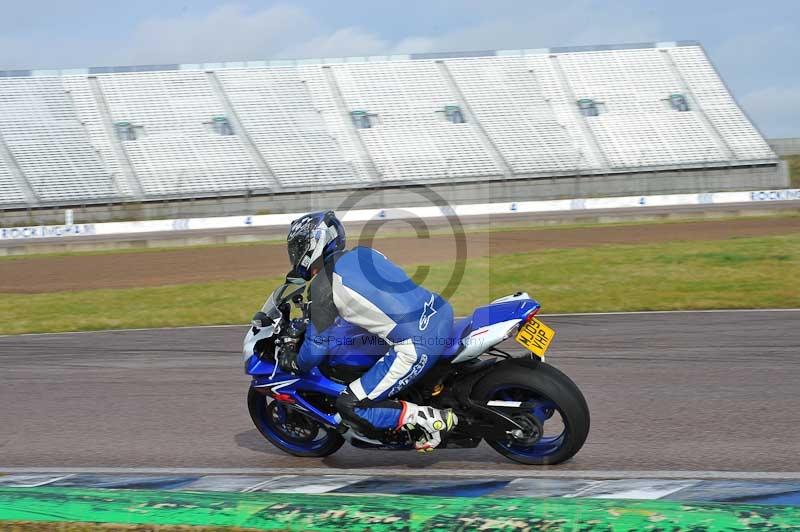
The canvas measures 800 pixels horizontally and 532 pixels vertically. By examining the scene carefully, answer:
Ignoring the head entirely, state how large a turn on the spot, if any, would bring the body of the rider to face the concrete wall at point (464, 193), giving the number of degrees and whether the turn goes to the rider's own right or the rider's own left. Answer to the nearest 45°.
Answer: approximately 90° to the rider's own right

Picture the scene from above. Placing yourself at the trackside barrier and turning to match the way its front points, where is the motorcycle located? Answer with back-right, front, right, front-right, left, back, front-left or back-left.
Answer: front

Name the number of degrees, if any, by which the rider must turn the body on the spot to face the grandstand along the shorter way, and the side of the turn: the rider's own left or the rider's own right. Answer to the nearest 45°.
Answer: approximately 90° to the rider's own right

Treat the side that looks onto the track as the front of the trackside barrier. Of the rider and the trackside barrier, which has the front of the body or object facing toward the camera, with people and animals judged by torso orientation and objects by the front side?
the trackside barrier

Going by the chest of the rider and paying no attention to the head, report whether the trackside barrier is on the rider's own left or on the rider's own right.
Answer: on the rider's own right

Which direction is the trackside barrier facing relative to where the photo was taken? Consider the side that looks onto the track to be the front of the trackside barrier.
toward the camera

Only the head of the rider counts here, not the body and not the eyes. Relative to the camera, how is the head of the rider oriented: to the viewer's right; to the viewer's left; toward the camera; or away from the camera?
to the viewer's left

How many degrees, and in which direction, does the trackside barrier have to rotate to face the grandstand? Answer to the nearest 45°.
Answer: approximately 135° to its right

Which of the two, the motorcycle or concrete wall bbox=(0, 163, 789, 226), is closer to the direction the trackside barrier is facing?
the motorcycle

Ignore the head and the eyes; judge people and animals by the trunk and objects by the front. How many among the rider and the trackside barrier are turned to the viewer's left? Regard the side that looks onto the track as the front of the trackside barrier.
1

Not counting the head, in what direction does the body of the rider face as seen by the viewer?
to the viewer's left

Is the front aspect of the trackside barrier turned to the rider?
yes

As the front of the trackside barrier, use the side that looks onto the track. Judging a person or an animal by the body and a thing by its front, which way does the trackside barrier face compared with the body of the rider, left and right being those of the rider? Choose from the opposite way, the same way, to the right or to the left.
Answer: to the left
